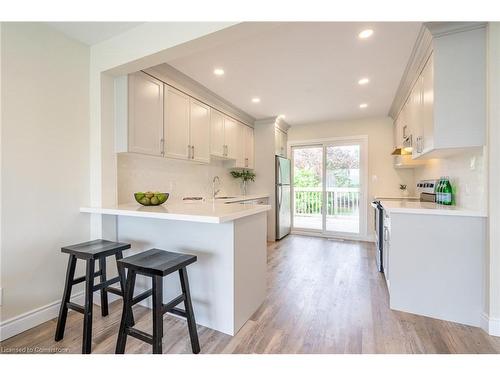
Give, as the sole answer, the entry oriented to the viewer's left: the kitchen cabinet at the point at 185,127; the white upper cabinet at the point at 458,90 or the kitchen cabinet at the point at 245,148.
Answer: the white upper cabinet

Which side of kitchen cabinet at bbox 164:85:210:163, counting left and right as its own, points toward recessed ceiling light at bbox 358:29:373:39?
front

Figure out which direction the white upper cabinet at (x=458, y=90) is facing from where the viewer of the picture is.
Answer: facing to the left of the viewer
